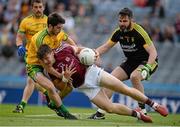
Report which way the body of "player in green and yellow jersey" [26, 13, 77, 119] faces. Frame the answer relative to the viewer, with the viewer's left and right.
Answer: facing the viewer and to the right of the viewer

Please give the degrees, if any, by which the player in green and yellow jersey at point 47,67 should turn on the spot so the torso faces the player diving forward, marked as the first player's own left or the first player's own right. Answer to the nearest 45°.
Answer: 0° — they already face them
